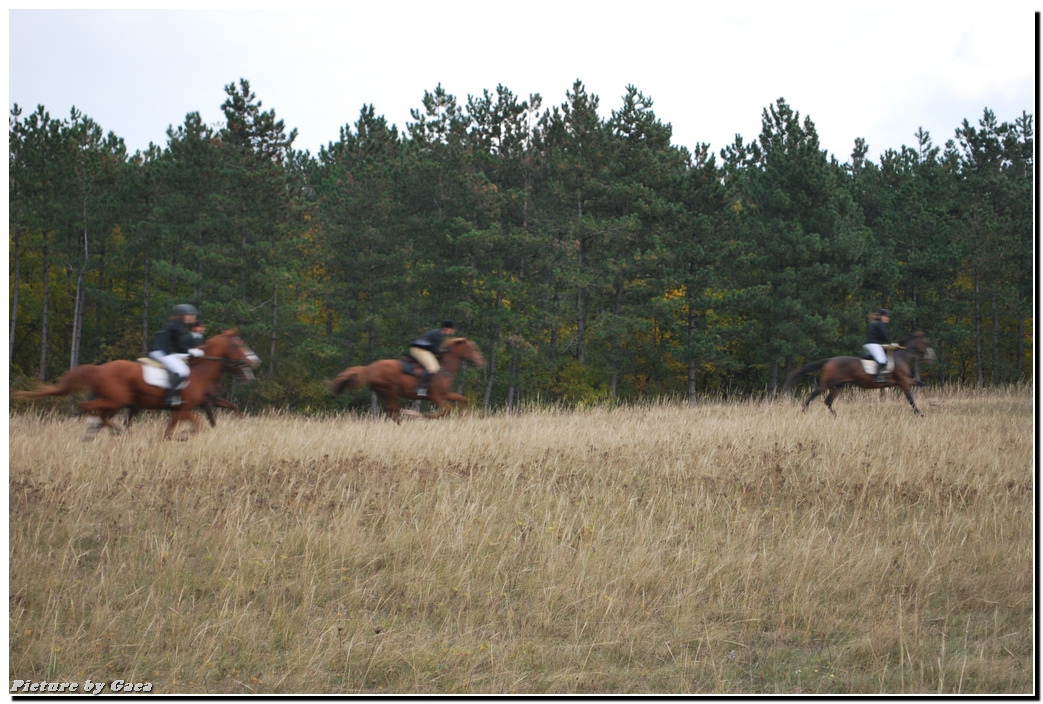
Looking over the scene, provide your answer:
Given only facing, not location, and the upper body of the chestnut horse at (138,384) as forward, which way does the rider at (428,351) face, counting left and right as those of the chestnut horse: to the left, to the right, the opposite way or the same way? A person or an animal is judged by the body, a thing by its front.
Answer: the same way

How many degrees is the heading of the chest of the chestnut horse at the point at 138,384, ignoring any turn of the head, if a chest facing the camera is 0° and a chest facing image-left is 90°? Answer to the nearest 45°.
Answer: approximately 270°

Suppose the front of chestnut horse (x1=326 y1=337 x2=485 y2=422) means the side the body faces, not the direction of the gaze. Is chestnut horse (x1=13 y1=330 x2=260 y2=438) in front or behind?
behind

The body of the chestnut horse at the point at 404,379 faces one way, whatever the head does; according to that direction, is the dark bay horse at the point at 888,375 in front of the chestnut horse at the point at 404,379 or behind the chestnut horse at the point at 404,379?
in front

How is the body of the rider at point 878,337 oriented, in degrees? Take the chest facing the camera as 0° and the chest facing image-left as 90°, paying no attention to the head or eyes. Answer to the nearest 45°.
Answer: approximately 270°

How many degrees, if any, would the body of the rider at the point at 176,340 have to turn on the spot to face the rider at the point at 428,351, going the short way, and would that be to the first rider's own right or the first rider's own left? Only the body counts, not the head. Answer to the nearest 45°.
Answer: approximately 45° to the first rider's own left

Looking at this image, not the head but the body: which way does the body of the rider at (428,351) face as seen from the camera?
to the viewer's right

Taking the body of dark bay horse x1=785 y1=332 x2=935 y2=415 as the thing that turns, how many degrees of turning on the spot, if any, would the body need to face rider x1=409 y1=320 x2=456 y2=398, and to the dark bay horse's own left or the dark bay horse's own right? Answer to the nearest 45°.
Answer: approximately 135° to the dark bay horse's own right

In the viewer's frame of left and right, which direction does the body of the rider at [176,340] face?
facing to the right of the viewer

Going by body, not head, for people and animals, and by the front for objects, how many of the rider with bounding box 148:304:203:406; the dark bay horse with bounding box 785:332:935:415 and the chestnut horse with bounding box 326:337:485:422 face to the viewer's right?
3

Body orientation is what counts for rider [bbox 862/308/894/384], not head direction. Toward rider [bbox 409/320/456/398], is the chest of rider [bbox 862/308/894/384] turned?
no

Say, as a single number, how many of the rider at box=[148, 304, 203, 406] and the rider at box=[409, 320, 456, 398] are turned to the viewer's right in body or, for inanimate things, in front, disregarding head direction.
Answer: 2

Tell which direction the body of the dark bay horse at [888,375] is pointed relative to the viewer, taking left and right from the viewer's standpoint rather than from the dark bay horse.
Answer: facing to the right of the viewer

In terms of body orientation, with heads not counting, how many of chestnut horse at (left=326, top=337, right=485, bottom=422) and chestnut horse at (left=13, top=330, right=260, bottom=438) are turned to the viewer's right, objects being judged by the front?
2

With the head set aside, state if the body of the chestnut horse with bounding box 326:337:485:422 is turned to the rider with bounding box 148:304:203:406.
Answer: no

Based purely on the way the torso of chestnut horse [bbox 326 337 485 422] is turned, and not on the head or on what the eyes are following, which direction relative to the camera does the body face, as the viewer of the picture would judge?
to the viewer's right

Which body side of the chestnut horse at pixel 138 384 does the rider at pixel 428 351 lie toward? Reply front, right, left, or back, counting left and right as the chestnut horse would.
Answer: front
